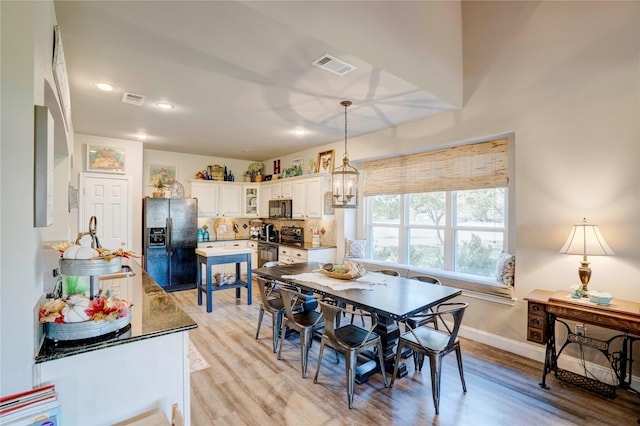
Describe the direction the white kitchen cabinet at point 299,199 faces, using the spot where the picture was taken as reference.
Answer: facing the viewer and to the left of the viewer

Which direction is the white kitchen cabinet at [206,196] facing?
toward the camera

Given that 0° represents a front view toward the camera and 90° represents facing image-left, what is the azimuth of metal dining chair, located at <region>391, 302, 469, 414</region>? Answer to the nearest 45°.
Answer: approximately 135°

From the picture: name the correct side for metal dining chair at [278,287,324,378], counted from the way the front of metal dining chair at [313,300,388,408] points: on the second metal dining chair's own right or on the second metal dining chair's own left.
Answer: on the second metal dining chair's own left

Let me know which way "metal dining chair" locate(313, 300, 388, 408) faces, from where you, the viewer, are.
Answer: facing away from the viewer and to the right of the viewer

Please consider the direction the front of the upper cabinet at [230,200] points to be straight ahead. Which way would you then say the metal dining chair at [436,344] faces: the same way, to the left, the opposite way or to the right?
the opposite way

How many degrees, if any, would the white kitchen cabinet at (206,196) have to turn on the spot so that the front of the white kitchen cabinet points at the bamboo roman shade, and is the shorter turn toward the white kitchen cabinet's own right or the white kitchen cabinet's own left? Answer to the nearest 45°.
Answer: approximately 45° to the white kitchen cabinet's own left

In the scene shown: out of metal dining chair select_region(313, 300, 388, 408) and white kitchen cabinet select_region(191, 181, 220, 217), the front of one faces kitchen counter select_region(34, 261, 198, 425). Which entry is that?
the white kitchen cabinet

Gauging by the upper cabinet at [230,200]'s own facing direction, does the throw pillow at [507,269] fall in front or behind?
in front

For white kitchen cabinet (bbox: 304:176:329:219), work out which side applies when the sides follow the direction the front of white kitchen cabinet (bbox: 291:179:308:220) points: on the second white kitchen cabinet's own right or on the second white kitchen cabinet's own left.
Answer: on the second white kitchen cabinet's own left

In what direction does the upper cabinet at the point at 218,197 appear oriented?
toward the camera

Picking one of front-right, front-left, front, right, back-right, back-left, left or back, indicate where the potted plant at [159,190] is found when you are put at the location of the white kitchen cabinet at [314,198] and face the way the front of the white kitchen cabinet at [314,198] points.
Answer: front-right

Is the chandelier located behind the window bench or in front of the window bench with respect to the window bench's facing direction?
in front

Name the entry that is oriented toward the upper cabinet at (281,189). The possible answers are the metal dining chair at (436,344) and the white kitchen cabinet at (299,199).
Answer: the metal dining chair

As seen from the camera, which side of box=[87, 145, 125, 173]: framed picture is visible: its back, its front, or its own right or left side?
front

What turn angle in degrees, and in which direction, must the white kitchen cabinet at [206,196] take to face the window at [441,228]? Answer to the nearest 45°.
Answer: approximately 45° to its left

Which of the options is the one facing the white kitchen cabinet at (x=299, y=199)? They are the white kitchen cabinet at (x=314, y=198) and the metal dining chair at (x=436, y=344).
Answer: the metal dining chair

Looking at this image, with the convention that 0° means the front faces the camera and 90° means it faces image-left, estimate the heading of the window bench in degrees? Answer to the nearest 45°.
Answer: approximately 45°
